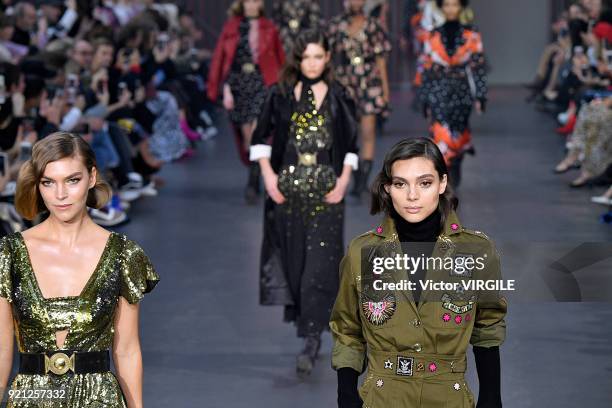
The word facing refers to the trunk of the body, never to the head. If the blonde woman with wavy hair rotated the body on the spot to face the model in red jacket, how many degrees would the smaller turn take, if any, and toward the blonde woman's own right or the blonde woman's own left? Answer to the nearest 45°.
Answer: approximately 180°

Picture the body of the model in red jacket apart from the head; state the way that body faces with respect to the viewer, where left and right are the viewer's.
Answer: facing the viewer

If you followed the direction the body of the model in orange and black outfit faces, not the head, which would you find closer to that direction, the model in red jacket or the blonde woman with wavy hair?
the blonde woman with wavy hair

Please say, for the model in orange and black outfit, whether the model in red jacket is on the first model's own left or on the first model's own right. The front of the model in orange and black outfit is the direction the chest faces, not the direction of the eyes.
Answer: on the first model's own right

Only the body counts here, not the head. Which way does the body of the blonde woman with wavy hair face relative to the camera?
toward the camera

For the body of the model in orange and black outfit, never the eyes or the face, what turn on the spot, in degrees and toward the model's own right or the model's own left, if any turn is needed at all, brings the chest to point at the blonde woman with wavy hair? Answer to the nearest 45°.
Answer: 0° — they already face them

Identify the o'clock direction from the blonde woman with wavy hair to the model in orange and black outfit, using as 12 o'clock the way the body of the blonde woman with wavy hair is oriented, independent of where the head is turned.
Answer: The model in orange and black outfit is roughly at 7 o'clock from the blonde woman with wavy hair.

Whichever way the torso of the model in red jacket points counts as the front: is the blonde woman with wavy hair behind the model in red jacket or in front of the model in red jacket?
in front
